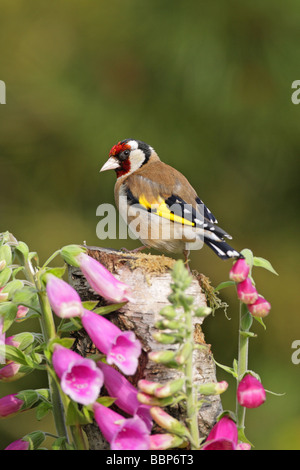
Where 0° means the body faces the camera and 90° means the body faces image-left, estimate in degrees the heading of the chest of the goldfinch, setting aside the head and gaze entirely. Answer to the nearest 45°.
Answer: approximately 90°

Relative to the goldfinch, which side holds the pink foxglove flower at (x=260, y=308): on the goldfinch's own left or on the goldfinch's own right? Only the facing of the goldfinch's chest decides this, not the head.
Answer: on the goldfinch's own left
